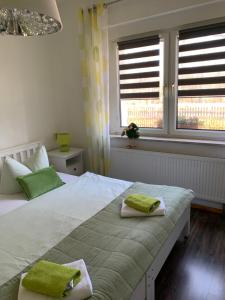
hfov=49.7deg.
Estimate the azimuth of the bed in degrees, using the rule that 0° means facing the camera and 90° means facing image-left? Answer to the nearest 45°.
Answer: approximately 315°

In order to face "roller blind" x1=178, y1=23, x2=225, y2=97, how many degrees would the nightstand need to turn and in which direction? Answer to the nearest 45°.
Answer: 0° — it already faces it

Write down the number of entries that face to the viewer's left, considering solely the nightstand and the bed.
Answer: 0

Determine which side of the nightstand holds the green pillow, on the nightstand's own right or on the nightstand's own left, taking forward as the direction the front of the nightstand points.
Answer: on the nightstand's own right

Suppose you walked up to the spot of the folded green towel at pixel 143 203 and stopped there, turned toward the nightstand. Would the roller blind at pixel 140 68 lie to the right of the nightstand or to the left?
right

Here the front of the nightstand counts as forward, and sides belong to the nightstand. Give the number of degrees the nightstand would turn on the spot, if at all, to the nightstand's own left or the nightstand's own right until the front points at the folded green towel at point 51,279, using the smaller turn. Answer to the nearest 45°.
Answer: approximately 45° to the nightstand's own right

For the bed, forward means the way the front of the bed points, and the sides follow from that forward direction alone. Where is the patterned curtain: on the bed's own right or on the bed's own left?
on the bed's own left

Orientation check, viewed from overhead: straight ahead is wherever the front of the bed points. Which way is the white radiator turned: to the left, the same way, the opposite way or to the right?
to the right
